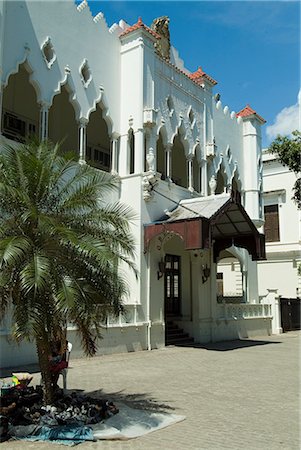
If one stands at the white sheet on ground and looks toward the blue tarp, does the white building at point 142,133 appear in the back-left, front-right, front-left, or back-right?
back-right

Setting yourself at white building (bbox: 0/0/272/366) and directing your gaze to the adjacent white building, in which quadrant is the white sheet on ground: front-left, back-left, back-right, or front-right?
back-right

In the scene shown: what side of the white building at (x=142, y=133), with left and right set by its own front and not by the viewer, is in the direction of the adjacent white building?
left

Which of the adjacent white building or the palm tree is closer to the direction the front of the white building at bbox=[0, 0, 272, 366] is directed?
the palm tree

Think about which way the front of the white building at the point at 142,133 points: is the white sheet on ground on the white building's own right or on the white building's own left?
on the white building's own right

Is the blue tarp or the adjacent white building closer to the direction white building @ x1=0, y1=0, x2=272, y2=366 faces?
the blue tarp

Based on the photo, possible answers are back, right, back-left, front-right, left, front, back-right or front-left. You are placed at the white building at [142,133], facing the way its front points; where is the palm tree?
front-right

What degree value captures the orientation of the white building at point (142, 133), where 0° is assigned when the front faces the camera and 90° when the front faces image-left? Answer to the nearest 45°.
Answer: approximately 315°

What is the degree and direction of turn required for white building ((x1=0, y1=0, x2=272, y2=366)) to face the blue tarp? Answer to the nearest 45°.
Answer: approximately 45° to its right
